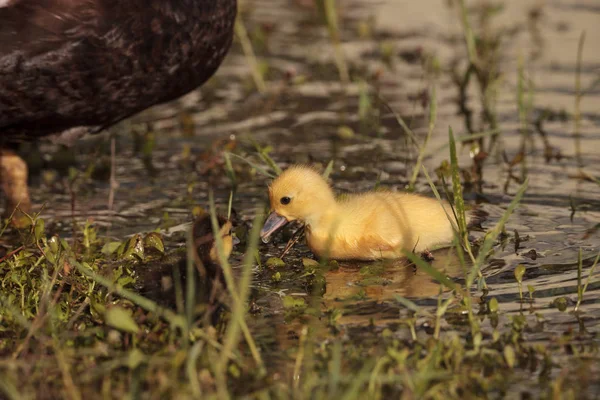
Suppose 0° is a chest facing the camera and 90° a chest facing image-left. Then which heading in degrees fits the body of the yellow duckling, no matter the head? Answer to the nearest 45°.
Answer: approximately 90°

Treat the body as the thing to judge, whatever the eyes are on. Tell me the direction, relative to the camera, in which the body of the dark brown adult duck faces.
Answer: to the viewer's right

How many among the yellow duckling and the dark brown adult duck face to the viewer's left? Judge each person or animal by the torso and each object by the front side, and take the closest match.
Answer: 1

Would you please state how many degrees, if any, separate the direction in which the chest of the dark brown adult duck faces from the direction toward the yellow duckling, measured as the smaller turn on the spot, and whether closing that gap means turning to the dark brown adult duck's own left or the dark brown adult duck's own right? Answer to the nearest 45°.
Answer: approximately 45° to the dark brown adult duck's own right

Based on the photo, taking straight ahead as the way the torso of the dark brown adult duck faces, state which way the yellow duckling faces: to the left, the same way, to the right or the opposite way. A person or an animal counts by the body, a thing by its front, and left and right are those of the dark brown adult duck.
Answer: the opposite way
